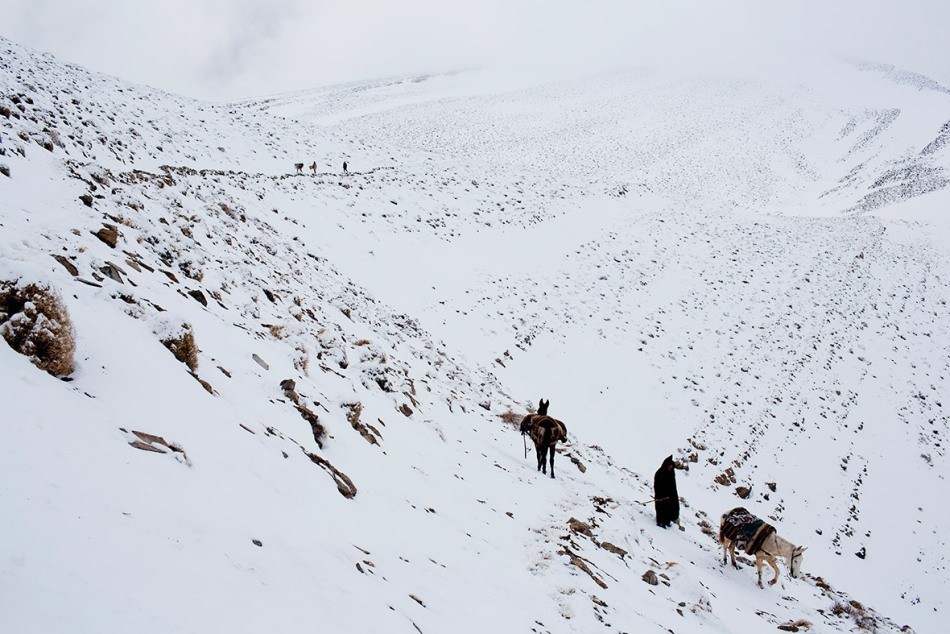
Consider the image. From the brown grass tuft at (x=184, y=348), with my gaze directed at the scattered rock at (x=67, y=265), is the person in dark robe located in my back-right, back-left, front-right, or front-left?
back-right

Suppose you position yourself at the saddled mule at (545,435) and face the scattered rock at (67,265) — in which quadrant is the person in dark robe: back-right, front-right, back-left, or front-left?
back-left
